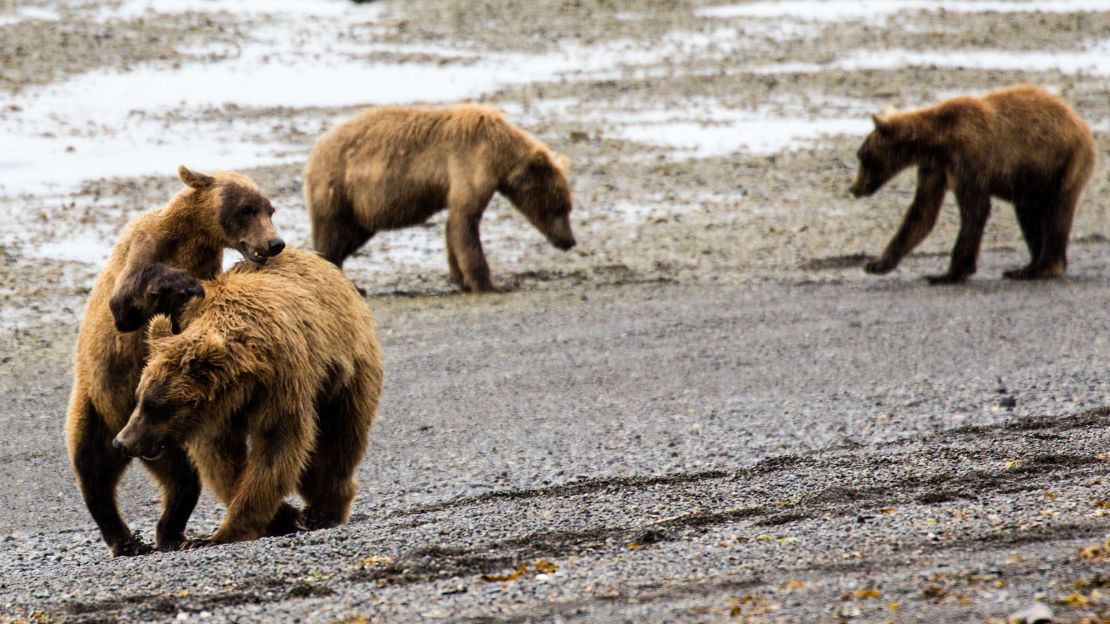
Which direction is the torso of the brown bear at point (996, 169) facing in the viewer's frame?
to the viewer's left

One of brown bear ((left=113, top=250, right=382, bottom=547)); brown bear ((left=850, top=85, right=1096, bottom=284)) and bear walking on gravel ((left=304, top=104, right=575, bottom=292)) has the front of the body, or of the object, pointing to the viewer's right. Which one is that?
the bear walking on gravel

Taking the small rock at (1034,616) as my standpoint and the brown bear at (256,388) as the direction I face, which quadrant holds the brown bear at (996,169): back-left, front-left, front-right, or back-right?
front-right

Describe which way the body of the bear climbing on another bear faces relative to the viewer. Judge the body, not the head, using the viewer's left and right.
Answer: facing to the right of the viewer

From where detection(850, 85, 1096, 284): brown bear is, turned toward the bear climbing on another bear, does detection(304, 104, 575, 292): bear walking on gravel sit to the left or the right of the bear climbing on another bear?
right

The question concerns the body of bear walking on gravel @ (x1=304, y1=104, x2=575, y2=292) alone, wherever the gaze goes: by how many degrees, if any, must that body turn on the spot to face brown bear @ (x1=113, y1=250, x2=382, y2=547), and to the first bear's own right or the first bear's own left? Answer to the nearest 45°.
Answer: approximately 90° to the first bear's own right

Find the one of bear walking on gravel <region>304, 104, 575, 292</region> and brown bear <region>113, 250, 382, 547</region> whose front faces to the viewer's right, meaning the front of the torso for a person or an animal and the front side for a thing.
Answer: the bear walking on gravel

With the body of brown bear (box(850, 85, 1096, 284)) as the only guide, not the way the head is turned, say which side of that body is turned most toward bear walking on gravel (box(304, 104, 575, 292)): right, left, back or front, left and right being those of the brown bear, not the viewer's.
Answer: front

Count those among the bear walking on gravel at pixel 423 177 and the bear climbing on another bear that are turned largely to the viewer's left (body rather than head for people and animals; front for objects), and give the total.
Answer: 0

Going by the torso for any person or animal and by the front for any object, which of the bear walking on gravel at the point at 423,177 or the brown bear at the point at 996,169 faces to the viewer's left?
the brown bear

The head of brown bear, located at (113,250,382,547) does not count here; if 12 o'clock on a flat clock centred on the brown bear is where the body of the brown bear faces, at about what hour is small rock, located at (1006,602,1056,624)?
The small rock is roughly at 9 o'clock from the brown bear.

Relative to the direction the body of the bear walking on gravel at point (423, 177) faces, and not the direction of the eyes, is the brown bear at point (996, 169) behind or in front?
in front

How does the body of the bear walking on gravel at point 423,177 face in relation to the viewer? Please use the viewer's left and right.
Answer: facing to the right of the viewer
